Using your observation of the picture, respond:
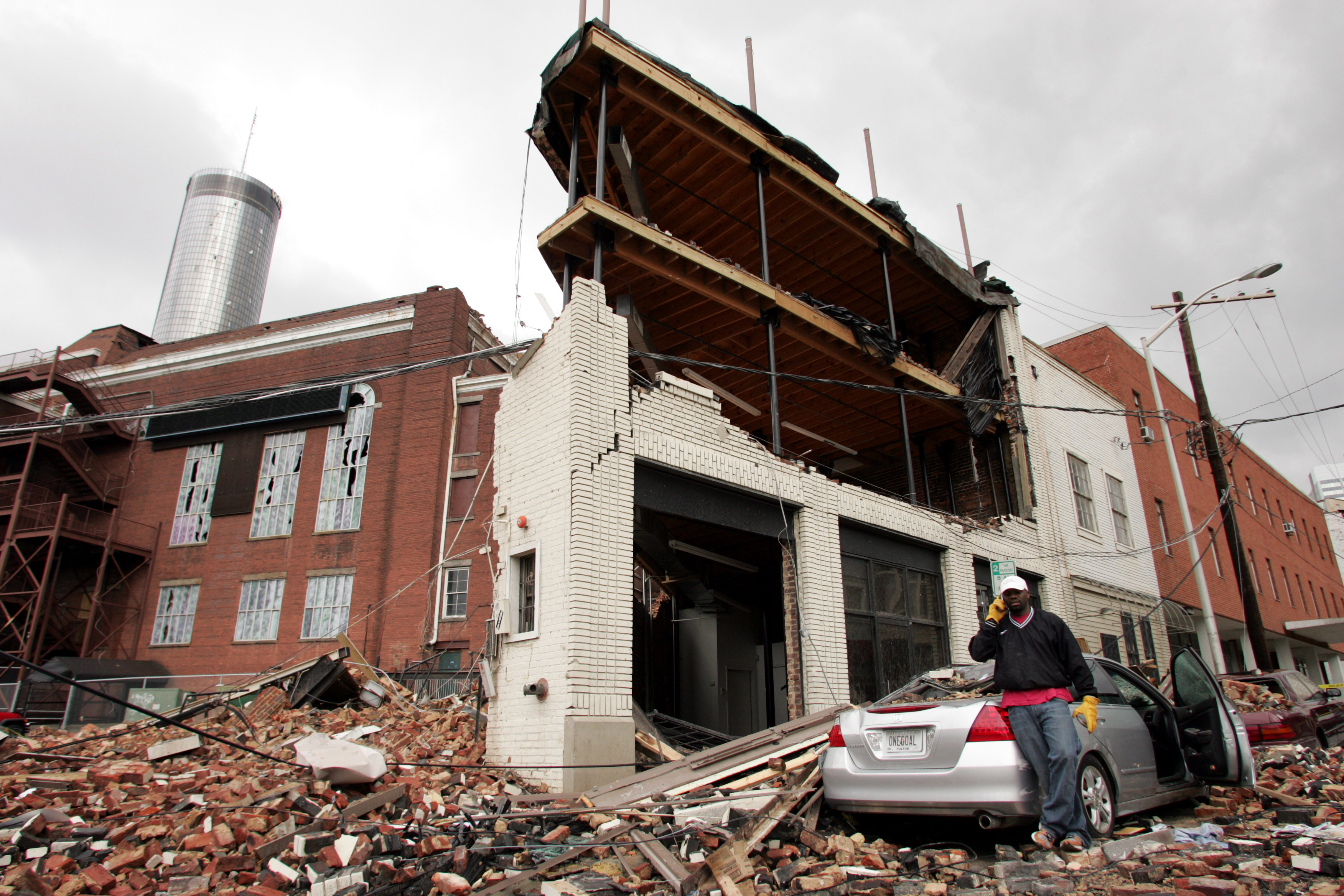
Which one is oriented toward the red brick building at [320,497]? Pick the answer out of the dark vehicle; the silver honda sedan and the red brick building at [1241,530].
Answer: the red brick building at [1241,530]

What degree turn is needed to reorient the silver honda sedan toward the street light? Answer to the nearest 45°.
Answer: approximately 45° to its left

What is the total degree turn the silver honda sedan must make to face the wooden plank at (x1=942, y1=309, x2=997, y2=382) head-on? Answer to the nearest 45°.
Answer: approximately 45° to its left

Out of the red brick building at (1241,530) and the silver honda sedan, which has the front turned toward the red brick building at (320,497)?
the red brick building at (1241,530)

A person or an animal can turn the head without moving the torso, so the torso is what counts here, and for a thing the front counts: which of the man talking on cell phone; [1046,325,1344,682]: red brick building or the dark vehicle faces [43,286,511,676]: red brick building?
[1046,325,1344,682]: red brick building

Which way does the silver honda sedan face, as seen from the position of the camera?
facing away from the viewer and to the right of the viewer

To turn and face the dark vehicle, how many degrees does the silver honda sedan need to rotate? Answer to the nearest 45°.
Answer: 0° — it already faces it

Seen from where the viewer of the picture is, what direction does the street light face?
facing to the right of the viewer

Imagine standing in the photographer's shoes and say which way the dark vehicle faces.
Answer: facing away from the viewer and to the right of the viewer
